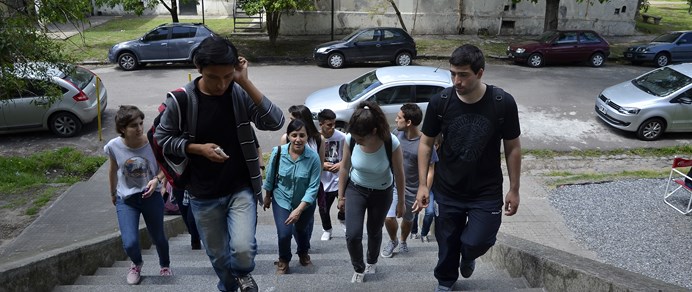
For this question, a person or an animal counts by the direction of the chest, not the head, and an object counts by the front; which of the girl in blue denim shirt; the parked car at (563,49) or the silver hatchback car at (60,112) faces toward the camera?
the girl in blue denim shirt

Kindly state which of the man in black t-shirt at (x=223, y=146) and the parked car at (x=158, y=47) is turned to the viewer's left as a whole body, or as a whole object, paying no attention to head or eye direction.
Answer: the parked car

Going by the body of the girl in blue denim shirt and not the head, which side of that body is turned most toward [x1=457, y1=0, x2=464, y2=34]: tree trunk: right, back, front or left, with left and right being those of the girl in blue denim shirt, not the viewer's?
back

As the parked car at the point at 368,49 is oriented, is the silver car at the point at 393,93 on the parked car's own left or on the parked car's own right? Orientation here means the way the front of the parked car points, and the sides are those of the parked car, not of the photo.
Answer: on the parked car's own left

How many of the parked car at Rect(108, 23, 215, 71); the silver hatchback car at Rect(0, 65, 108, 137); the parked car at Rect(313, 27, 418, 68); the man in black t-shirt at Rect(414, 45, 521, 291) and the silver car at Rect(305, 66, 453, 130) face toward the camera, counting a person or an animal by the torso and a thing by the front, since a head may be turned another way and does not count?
1

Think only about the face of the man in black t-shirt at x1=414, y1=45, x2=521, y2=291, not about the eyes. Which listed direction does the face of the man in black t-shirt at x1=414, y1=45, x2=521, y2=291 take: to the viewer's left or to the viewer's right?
to the viewer's left

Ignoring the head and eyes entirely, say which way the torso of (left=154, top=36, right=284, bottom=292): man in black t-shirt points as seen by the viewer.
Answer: toward the camera

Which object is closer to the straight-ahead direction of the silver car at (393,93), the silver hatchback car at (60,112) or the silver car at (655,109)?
the silver hatchback car

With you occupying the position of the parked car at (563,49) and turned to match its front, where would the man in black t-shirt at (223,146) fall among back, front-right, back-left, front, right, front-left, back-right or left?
left

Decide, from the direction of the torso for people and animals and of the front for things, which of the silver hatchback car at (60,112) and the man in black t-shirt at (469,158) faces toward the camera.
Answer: the man in black t-shirt

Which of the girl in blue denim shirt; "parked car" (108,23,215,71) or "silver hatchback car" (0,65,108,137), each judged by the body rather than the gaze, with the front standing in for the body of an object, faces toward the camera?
the girl in blue denim shirt

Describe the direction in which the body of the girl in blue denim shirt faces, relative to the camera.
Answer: toward the camera

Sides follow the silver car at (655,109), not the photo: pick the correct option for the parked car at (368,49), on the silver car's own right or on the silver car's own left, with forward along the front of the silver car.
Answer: on the silver car's own right

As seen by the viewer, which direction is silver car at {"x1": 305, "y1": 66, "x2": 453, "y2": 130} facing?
to the viewer's left

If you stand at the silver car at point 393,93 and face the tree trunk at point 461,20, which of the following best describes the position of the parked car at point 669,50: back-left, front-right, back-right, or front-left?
front-right
